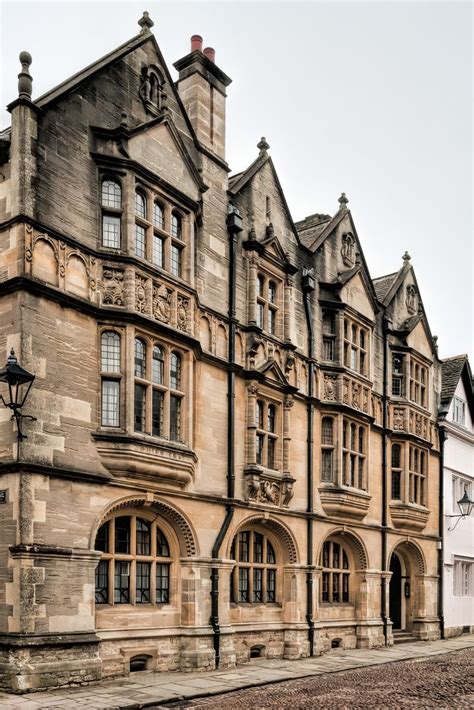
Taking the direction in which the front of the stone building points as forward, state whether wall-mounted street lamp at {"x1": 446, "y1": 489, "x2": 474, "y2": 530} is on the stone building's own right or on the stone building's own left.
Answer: on the stone building's own left

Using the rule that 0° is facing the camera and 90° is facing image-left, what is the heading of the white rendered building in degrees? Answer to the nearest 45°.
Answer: approximately 315°

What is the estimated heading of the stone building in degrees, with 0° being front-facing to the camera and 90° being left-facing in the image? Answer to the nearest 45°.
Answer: approximately 315°

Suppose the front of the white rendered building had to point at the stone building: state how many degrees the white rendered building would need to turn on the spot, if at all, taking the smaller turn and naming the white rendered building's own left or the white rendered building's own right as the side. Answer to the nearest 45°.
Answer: approximately 45° to the white rendered building's own right
